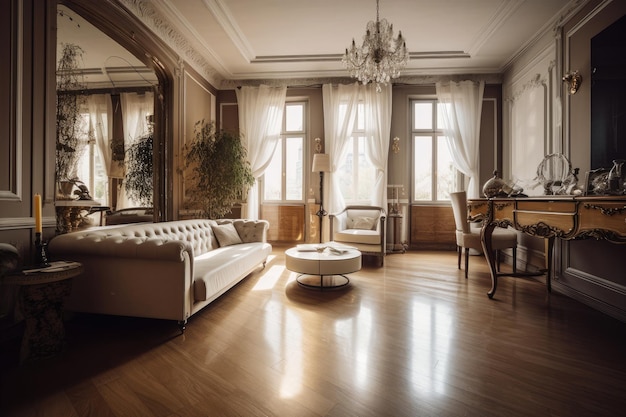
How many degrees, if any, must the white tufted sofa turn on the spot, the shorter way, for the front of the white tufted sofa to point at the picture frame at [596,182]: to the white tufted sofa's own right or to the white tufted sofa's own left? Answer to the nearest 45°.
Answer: approximately 45° to the white tufted sofa's own left

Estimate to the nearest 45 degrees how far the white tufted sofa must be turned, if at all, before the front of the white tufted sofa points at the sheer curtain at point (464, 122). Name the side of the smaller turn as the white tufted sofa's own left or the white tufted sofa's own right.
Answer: approximately 45° to the white tufted sofa's own left

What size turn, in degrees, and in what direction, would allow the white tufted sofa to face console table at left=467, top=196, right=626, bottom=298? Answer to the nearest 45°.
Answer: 0° — it already faces it

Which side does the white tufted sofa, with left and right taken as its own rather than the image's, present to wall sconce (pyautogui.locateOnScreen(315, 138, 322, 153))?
left

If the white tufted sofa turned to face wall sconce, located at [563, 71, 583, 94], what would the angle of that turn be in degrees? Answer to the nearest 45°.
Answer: approximately 45° to its left

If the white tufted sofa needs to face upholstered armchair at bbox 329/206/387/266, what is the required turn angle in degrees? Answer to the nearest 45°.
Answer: approximately 90° to its left

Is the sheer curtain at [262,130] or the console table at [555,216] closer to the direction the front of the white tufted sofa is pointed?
the console table

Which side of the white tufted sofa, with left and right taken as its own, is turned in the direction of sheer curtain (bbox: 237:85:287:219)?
left

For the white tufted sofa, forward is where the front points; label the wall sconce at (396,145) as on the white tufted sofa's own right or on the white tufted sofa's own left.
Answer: on the white tufted sofa's own left

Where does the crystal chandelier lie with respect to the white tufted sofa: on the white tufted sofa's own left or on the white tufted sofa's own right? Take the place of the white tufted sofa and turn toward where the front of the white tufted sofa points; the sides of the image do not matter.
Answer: on the white tufted sofa's own left

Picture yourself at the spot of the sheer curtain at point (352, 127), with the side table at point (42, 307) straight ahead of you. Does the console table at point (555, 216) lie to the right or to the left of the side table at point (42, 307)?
left

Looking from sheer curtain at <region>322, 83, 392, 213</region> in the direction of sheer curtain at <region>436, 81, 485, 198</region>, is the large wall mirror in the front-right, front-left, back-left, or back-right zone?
back-right

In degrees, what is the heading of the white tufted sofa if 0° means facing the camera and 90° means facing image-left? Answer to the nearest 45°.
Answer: approximately 315°
